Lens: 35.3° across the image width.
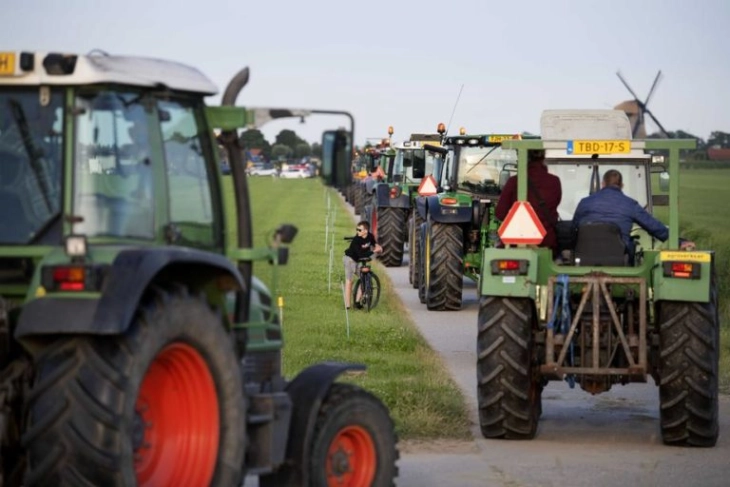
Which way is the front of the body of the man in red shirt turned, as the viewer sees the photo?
away from the camera

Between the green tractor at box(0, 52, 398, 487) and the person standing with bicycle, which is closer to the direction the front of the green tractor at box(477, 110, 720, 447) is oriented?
the person standing with bicycle

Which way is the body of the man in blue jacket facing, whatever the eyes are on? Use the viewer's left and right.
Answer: facing away from the viewer

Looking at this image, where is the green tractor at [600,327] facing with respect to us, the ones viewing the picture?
facing away from the viewer

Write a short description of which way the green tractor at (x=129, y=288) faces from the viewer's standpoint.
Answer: facing away from the viewer and to the right of the viewer

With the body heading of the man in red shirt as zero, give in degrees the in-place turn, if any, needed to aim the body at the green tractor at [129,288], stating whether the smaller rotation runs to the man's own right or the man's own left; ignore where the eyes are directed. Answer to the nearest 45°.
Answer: approximately 180°
